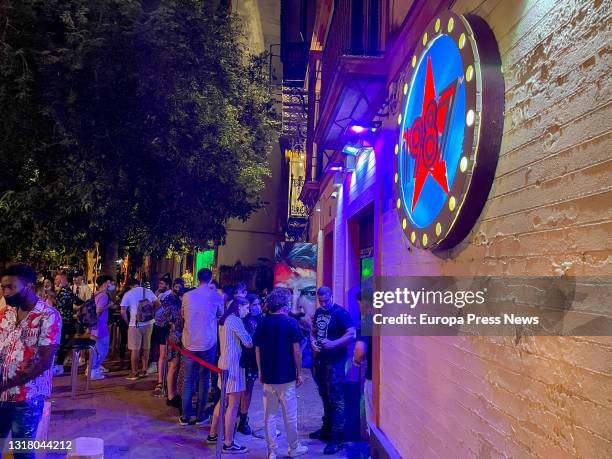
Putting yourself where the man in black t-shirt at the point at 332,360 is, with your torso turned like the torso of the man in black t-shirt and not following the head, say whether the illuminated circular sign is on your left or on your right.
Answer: on your left

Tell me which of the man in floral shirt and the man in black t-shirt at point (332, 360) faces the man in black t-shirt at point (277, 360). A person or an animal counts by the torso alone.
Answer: the man in black t-shirt at point (332, 360)

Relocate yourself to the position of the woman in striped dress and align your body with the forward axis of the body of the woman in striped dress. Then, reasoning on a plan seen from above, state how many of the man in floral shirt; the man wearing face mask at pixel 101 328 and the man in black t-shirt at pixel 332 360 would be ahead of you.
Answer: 1

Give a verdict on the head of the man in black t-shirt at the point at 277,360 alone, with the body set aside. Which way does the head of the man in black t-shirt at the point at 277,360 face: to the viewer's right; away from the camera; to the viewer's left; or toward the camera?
away from the camera

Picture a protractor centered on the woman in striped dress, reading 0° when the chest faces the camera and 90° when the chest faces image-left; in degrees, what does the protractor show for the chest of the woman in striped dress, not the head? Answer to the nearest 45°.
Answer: approximately 270°

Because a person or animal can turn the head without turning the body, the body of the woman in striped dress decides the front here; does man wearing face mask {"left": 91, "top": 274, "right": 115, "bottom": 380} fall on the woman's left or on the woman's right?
on the woman's left
